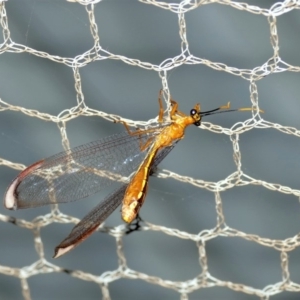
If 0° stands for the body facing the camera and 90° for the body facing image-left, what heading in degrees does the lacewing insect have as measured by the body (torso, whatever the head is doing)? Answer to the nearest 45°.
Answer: approximately 270°
